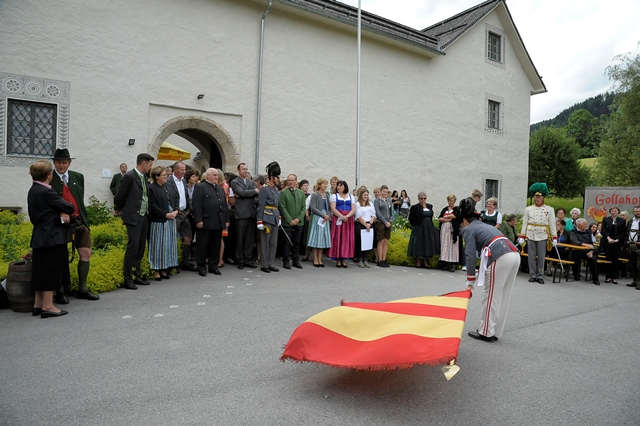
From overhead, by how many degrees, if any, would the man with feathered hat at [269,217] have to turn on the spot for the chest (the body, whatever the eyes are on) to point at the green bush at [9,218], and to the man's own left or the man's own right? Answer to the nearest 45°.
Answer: approximately 135° to the man's own right

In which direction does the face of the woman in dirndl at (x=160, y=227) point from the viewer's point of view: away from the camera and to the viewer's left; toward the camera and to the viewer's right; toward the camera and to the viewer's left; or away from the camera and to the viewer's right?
toward the camera and to the viewer's right

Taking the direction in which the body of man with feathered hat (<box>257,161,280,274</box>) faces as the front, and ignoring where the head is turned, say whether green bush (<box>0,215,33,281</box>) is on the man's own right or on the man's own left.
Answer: on the man's own right

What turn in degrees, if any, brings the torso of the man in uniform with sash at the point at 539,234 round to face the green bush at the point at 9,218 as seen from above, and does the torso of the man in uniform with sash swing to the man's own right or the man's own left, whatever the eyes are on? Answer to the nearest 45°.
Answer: approximately 45° to the man's own right

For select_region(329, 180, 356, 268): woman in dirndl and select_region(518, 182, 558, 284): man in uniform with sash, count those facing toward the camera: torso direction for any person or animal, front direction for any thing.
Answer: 2

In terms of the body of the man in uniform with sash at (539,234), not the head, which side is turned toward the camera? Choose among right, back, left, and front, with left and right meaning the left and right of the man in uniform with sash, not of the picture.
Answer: front

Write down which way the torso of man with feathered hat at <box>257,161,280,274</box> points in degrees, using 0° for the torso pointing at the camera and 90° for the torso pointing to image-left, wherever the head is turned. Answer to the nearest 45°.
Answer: approximately 315°

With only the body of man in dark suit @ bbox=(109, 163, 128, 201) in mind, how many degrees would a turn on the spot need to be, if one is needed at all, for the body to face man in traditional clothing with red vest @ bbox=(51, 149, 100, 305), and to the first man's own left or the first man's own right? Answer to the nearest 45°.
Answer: approximately 45° to the first man's own right

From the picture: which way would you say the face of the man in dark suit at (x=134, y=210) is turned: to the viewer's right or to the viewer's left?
to the viewer's right

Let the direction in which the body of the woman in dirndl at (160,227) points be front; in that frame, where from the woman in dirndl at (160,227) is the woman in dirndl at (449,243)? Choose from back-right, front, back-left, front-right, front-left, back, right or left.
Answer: front-left

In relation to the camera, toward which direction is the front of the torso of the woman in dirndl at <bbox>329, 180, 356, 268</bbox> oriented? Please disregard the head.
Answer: toward the camera

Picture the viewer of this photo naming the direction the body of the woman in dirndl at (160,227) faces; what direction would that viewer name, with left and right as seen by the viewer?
facing the viewer and to the right of the viewer

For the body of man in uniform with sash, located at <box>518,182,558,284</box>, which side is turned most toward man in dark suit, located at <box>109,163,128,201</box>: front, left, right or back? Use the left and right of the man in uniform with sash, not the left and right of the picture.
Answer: right

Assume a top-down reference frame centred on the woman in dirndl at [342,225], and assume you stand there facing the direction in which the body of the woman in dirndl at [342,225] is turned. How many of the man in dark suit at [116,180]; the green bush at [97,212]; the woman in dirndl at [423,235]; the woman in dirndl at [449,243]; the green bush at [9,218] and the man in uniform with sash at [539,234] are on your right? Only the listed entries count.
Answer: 3

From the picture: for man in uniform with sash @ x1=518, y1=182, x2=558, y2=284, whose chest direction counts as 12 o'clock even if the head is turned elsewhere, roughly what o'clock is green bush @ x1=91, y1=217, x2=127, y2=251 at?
The green bush is roughly at 2 o'clock from the man in uniform with sash.

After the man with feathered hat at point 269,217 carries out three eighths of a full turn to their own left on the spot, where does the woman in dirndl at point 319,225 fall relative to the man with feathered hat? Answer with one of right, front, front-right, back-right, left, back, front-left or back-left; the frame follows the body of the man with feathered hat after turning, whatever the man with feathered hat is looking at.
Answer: front-right

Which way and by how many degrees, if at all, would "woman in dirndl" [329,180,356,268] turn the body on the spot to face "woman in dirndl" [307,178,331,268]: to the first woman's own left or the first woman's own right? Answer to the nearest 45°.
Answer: approximately 90° to the first woman's own right

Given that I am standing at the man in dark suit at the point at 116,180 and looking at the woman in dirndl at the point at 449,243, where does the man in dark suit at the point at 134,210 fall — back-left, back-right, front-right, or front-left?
front-right
